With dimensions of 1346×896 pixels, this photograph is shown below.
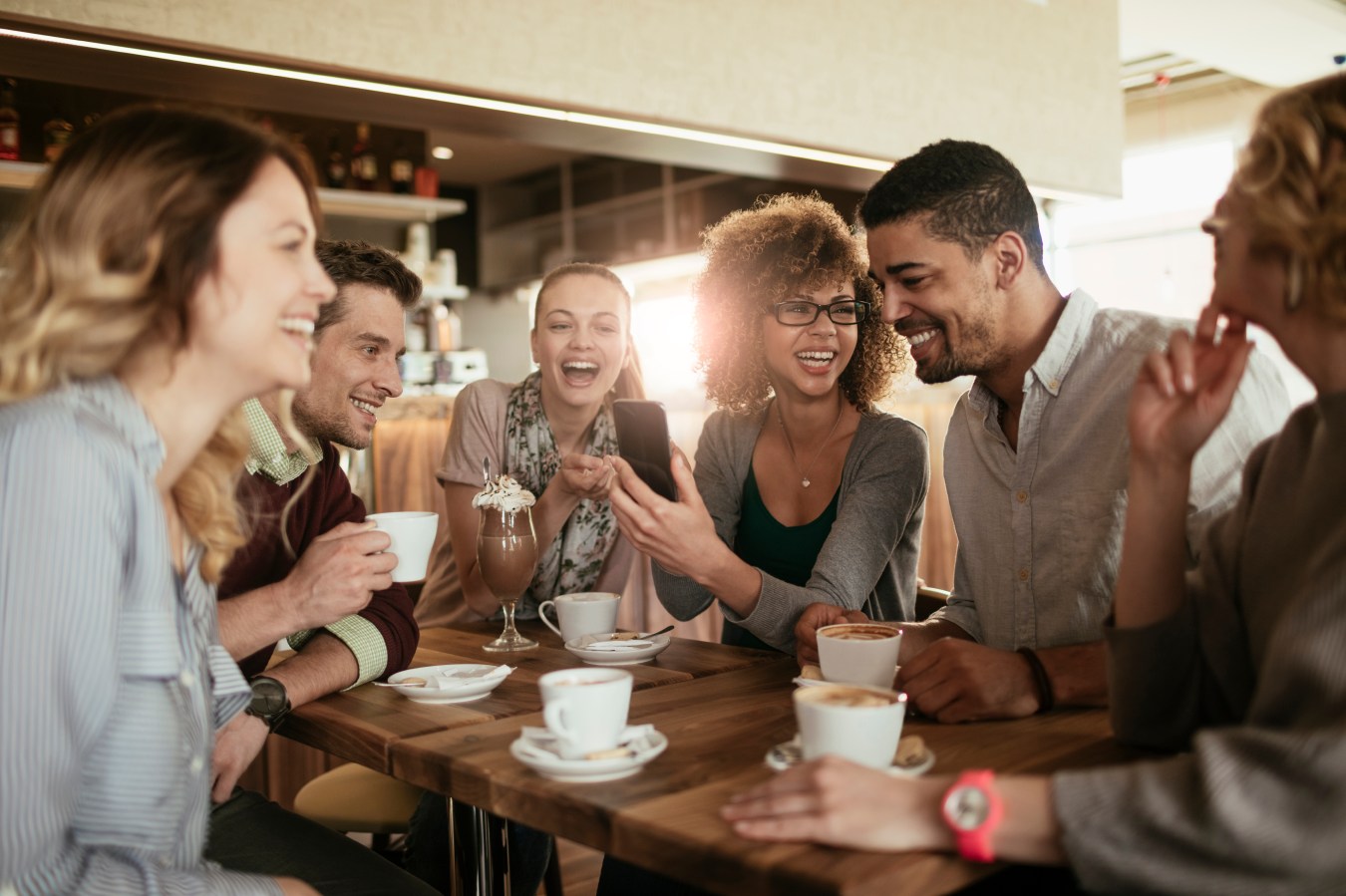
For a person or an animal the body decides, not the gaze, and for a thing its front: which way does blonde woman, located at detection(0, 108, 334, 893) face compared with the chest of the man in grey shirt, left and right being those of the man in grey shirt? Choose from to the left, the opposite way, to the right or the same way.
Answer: the opposite way

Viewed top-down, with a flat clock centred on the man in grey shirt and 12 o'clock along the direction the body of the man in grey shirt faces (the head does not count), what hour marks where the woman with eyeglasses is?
The woman with eyeglasses is roughly at 3 o'clock from the man in grey shirt.

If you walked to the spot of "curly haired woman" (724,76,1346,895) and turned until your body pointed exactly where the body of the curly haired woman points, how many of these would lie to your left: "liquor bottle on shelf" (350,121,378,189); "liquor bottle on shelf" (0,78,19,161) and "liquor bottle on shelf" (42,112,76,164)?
0

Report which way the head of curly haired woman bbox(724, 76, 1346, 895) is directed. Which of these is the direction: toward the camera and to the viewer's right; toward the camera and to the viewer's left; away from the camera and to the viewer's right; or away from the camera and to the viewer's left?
away from the camera and to the viewer's left

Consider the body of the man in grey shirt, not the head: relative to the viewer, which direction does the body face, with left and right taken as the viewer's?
facing the viewer and to the left of the viewer

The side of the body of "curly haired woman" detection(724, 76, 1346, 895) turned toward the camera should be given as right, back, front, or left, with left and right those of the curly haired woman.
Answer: left

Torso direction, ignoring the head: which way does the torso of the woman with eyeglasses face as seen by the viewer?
toward the camera

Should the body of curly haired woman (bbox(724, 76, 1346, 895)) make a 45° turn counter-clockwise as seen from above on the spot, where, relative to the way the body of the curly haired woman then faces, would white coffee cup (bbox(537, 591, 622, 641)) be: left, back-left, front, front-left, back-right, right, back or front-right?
right

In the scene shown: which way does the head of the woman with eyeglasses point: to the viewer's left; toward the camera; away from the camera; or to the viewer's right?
toward the camera

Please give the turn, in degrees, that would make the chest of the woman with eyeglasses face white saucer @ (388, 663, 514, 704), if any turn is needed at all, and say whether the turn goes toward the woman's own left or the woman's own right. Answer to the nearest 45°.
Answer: approximately 45° to the woman's own right

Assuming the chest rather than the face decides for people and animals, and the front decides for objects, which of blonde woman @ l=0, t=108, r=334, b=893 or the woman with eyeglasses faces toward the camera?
the woman with eyeglasses

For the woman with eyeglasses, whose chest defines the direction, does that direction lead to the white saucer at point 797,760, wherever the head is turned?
yes

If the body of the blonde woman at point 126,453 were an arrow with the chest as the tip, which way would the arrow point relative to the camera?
to the viewer's right

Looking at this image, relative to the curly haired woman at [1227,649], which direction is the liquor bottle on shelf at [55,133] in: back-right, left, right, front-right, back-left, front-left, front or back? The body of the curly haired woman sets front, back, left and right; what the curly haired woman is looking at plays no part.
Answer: front-right

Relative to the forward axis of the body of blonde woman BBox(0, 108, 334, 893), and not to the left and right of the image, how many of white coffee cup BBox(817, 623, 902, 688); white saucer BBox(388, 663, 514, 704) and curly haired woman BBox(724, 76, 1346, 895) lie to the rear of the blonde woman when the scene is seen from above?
0

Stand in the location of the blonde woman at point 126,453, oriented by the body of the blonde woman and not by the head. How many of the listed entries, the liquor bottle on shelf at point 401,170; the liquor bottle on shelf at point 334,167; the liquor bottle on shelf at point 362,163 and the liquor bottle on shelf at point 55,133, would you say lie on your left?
4

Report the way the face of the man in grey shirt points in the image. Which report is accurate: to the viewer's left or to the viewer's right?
to the viewer's left

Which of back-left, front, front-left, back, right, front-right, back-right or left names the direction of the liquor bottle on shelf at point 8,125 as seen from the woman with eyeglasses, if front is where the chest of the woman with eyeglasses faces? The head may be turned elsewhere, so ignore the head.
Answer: back-right
